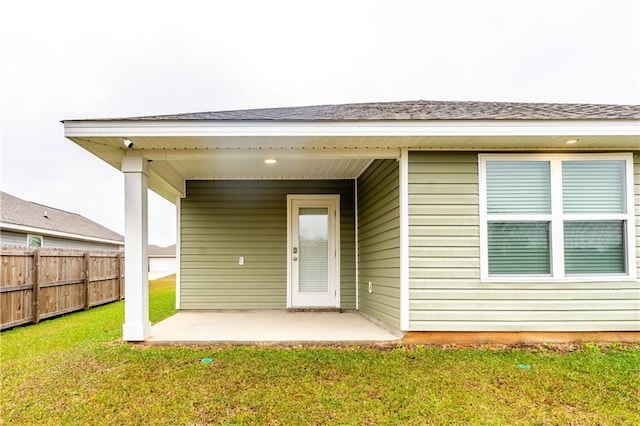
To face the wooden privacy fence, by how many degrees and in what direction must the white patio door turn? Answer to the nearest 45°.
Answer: approximately 90° to its right

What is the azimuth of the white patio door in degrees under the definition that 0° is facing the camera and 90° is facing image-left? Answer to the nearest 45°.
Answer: approximately 0°
